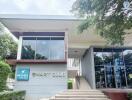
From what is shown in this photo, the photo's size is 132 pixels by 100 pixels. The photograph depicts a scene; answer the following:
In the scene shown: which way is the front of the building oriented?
toward the camera

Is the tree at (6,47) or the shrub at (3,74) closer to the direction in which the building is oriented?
the shrub

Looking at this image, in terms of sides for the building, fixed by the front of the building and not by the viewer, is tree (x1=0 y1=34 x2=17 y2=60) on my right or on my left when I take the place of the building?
on my right

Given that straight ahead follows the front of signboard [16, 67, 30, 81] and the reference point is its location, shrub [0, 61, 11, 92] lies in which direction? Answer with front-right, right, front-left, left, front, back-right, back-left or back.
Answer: front-right

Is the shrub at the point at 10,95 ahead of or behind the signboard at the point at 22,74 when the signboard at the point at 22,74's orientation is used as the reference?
ahead

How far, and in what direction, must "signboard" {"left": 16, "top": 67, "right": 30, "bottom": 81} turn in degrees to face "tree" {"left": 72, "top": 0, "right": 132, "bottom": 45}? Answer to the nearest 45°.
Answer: approximately 45° to its left
